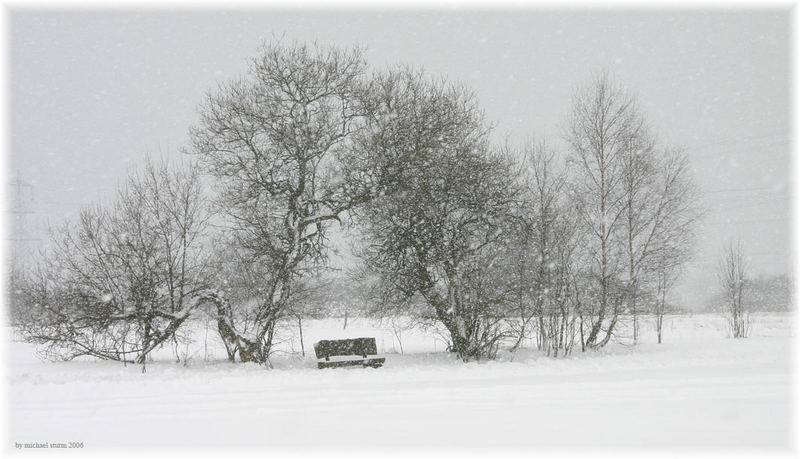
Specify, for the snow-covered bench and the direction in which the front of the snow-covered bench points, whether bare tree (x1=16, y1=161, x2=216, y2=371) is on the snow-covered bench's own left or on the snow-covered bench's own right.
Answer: on the snow-covered bench's own right

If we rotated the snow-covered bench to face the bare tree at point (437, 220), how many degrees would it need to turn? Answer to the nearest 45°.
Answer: approximately 135° to its left

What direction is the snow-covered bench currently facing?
toward the camera

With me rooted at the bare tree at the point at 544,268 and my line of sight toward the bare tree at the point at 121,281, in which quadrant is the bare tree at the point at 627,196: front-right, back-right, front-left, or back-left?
back-right

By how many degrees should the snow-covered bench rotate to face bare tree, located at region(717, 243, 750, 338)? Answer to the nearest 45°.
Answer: approximately 135° to its left
